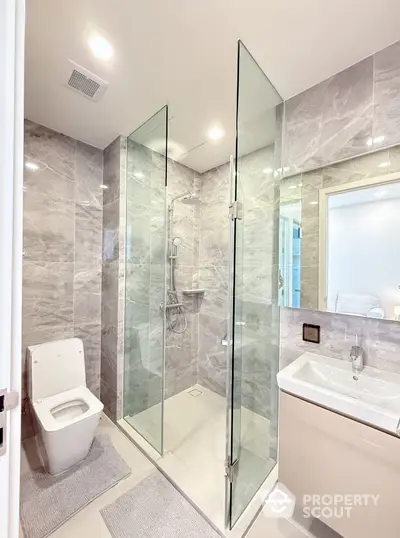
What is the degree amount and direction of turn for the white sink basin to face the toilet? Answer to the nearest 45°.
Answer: approximately 45° to its right

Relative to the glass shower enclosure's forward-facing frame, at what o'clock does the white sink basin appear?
The white sink basin is roughly at 9 o'clock from the glass shower enclosure.

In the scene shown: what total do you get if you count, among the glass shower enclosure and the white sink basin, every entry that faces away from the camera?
0

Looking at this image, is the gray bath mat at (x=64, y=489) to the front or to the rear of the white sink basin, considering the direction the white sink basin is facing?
to the front

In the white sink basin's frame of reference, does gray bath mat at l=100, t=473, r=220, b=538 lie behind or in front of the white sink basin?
in front
